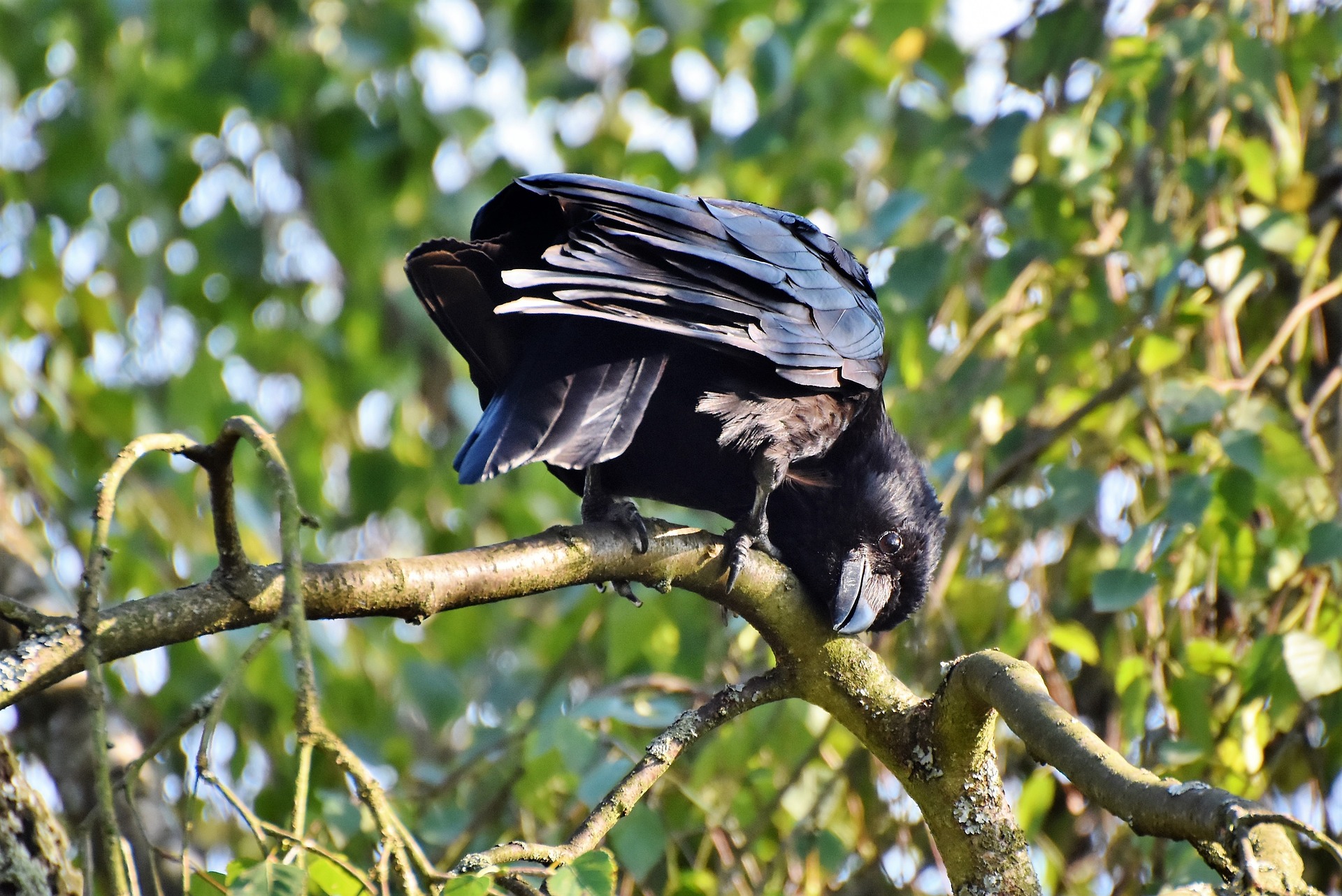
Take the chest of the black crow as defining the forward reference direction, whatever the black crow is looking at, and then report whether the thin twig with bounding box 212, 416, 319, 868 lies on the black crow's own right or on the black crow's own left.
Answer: on the black crow's own right

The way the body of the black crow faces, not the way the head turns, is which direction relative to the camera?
to the viewer's right

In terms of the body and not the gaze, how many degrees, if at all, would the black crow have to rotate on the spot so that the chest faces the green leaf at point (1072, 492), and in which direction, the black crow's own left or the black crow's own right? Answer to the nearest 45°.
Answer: approximately 45° to the black crow's own left

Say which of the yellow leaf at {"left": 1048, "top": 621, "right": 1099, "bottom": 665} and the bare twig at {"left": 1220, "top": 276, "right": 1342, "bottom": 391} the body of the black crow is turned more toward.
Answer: the bare twig

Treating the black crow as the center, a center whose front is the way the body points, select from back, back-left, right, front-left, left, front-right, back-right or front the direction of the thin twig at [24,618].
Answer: back-right

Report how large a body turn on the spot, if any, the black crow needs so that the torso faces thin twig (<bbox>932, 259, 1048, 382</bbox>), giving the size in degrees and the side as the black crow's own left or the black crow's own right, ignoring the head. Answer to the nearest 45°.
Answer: approximately 45° to the black crow's own left
